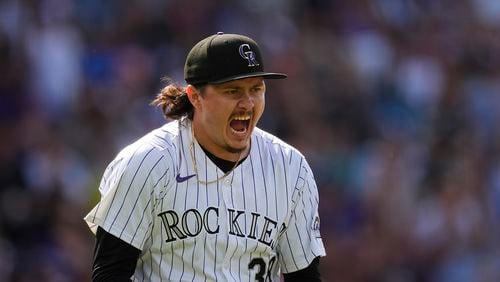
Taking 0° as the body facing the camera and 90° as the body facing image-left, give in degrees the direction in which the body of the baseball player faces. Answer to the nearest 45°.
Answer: approximately 315°

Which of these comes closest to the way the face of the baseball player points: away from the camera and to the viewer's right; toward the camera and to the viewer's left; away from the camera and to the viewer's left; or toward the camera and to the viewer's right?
toward the camera and to the viewer's right
